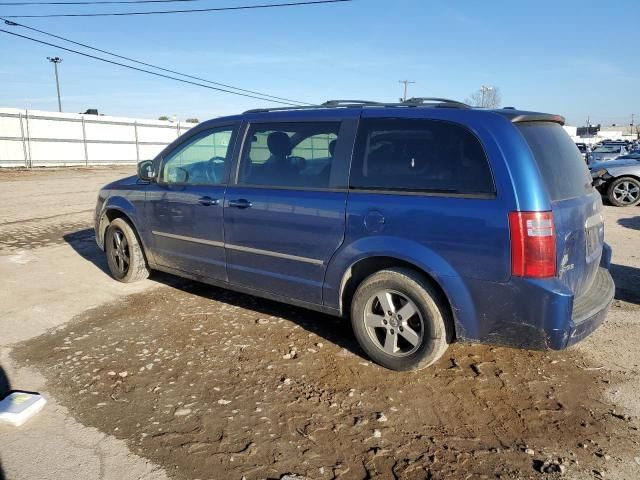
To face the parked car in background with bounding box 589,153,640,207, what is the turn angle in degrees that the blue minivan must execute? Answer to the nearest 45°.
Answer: approximately 90° to its right

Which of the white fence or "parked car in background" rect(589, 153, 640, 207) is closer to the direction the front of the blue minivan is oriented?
the white fence

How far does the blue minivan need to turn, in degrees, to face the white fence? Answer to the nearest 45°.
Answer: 0° — it already faces it

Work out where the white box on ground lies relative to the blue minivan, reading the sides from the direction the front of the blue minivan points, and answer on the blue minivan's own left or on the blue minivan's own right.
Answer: on the blue minivan's own left

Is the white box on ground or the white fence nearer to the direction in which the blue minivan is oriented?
the white fence

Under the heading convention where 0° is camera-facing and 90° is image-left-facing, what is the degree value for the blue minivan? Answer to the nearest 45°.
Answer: approximately 135°
